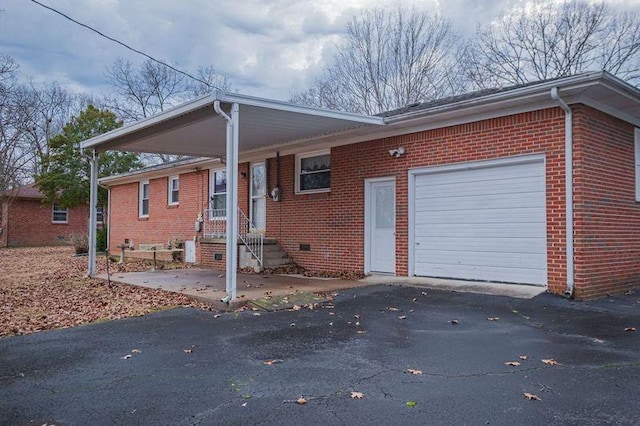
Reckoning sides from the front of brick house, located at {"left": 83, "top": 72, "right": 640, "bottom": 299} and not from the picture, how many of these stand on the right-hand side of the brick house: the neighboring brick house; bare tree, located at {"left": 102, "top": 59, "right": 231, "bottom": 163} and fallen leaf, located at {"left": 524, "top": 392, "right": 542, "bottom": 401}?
2

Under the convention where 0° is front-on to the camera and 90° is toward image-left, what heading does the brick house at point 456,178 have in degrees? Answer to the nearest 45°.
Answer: approximately 45°

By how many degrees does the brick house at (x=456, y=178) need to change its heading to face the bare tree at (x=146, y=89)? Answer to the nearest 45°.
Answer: approximately 90° to its right

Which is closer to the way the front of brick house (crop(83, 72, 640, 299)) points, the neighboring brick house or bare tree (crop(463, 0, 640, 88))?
the neighboring brick house

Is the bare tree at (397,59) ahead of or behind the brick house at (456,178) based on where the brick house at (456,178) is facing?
behind

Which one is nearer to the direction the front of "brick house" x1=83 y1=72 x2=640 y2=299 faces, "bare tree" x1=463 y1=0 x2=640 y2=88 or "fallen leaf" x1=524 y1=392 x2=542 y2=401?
the fallen leaf

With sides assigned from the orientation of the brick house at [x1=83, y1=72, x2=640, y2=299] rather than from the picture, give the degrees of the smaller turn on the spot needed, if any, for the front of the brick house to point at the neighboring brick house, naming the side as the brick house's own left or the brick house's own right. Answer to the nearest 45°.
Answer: approximately 90° to the brick house's own right

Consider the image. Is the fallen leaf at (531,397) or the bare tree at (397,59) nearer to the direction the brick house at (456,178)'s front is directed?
the fallen leaf

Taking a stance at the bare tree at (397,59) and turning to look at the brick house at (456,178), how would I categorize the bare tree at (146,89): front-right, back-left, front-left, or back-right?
back-right

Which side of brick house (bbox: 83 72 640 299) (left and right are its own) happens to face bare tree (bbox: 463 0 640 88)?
back

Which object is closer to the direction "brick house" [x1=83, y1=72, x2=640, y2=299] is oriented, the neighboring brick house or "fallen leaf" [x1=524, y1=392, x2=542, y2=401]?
the fallen leaf
